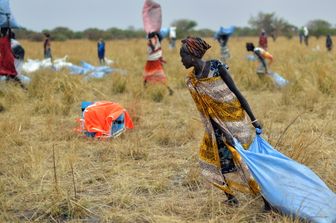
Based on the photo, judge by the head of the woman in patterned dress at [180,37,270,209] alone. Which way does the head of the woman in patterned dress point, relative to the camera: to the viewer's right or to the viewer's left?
to the viewer's left

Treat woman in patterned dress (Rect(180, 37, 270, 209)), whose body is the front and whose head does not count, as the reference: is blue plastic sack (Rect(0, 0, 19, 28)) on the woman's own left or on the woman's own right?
on the woman's own right

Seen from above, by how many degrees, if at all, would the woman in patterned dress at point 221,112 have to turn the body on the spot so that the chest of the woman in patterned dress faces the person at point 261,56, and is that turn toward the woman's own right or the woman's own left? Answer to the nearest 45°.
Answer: approximately 135° to the woman's own right
